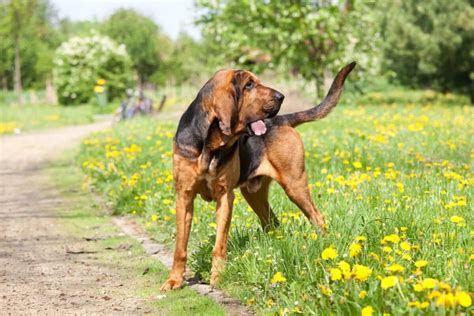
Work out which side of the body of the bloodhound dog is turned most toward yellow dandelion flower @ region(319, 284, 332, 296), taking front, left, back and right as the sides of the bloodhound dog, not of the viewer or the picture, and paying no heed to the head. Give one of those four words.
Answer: left

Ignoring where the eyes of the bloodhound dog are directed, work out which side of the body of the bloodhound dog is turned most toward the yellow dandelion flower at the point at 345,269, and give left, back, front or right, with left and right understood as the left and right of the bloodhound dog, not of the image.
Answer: left

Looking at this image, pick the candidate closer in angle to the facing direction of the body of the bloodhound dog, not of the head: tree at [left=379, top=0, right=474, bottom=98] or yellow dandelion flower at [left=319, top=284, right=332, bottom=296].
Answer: the yellow dandelion flower

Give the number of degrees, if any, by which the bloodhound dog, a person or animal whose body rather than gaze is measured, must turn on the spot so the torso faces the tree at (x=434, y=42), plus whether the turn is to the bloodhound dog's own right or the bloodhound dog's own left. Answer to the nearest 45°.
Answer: approximately 135° to the bloodhound dog's own right

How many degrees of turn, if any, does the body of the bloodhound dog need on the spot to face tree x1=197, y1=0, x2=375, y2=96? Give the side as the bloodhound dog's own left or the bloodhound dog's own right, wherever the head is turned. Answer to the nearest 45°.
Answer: approximately 135° to the bloodhound dog's own right

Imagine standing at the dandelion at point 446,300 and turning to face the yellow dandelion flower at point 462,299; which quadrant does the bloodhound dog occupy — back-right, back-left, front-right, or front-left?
back-left

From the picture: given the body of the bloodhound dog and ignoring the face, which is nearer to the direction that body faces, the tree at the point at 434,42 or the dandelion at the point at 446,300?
the dandelion

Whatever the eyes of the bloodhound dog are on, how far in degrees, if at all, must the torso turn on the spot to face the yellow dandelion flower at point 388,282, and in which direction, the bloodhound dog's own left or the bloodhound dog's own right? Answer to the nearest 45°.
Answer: approximately 90° to the bloodhound dog's own left

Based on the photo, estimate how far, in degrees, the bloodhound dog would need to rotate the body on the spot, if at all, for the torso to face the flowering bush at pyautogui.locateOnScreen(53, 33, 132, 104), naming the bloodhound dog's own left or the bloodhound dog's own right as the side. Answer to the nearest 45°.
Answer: approximately 135° to the bloodhound dog's own right

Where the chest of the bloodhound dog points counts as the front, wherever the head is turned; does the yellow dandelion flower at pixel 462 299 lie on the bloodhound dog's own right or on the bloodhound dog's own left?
on the bloodhound dog's own left

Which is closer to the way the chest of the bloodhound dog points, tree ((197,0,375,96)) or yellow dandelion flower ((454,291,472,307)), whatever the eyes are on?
the yellow dandelion flower
